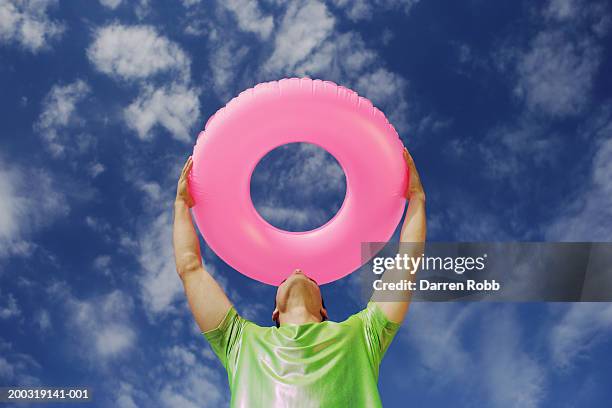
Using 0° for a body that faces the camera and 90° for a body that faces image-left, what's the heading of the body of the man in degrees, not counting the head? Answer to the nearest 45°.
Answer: approximately 0°
